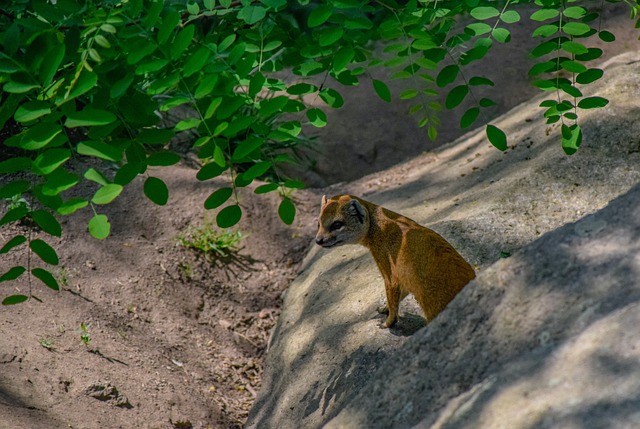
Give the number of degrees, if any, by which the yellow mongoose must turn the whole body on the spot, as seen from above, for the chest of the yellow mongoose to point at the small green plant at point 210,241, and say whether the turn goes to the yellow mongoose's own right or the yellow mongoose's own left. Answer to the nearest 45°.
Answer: approximately 45° to the yellow mongoose's own right

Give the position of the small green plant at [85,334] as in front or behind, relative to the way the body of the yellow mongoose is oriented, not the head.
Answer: in front

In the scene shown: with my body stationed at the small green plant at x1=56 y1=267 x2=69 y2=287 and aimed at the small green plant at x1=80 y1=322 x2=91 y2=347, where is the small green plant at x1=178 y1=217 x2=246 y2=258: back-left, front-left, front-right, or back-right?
back-left

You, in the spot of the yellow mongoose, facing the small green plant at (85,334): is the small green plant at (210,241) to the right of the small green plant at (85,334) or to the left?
right

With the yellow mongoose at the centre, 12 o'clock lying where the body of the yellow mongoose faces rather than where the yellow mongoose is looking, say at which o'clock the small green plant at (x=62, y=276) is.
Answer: The small green plant is roughly at 1 o'clock from the yellow mongoose.

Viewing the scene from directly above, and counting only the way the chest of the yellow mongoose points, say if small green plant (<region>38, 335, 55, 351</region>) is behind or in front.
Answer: in front

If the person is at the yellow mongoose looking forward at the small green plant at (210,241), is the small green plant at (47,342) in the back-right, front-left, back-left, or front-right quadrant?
front-left

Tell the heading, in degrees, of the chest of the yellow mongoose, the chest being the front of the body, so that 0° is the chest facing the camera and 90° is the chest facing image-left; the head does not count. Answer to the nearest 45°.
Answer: approximately 90°
